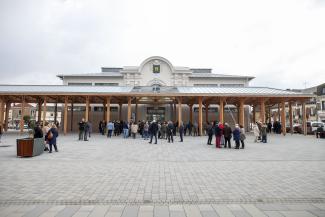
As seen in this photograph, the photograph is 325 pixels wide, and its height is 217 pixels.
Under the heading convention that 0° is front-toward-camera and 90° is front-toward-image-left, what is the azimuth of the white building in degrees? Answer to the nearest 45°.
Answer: approximately 0°
